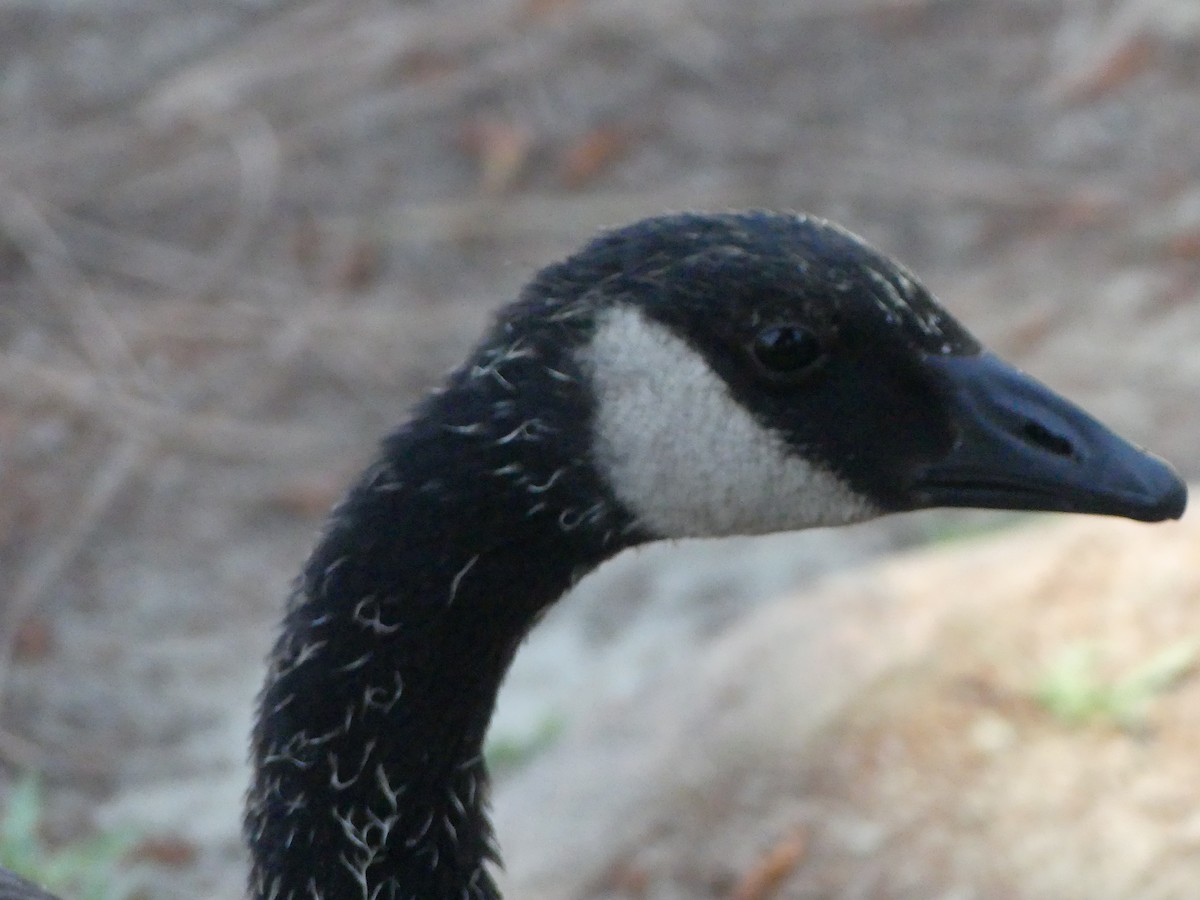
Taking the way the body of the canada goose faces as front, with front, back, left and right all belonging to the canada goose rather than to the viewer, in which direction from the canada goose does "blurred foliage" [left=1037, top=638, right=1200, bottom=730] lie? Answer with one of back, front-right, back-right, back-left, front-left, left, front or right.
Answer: front-left

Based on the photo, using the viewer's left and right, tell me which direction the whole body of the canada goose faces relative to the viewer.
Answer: facing to the right of the viewer

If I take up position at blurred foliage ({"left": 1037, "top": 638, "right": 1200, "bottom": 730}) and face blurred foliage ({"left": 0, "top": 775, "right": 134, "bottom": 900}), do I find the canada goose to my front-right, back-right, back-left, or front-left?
front-left

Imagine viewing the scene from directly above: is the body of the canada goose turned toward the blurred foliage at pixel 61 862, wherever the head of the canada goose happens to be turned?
no

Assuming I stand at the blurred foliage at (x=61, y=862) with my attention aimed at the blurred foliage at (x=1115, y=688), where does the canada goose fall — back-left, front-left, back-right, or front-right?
front-right

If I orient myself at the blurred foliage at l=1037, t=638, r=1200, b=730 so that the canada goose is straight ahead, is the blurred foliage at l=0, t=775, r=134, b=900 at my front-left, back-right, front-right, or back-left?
front-right
